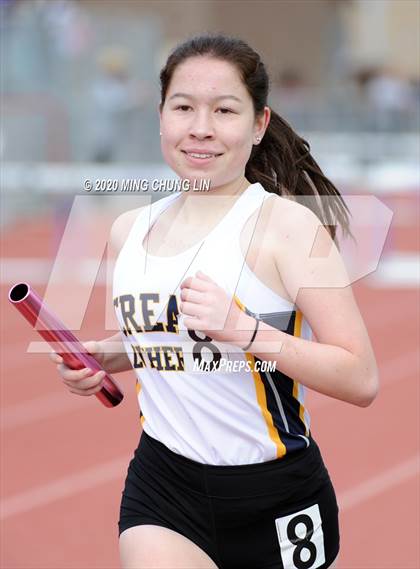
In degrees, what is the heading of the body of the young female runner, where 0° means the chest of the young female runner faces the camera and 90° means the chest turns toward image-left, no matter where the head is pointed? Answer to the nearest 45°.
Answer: approximately 45°
